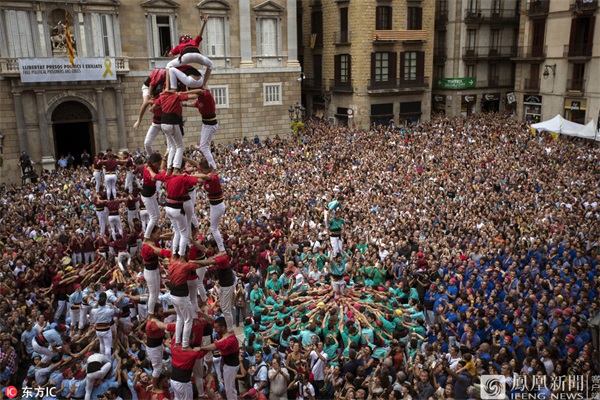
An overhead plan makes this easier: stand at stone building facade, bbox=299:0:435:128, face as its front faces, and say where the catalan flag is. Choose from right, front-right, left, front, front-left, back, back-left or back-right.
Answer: front-right

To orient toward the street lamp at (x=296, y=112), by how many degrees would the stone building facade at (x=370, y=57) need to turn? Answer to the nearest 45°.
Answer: approximately 45° to its right

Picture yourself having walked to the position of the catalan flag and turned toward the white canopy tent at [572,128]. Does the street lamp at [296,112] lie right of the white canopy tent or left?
left

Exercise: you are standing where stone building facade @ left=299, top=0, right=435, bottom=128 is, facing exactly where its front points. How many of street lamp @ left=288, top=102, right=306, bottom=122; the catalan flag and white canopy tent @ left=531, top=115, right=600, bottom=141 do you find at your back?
0

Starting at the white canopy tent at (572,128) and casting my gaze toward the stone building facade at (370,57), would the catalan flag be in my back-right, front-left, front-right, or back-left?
front-left

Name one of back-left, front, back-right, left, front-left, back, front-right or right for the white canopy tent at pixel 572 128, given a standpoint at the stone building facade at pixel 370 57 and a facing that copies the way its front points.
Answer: front-left

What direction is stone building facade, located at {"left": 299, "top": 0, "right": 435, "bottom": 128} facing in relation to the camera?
toward the camera

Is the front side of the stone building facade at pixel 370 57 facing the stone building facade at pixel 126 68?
no
